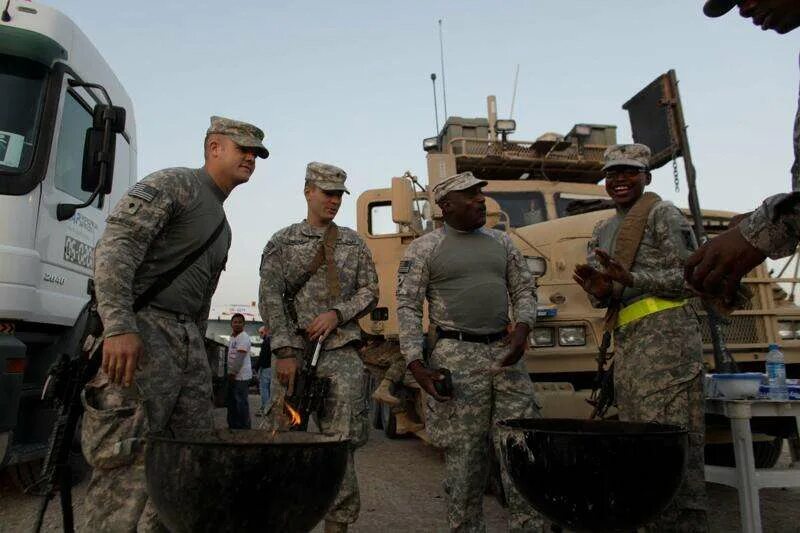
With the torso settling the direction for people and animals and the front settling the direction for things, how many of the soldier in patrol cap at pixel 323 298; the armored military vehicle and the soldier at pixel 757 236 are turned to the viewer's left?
1

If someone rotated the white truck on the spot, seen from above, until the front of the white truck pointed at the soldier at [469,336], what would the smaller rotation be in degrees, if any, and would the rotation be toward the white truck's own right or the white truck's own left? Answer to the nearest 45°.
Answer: approximately 90° to the white truck's own left

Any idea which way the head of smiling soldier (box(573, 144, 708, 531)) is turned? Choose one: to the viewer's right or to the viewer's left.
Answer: to the viewer's left

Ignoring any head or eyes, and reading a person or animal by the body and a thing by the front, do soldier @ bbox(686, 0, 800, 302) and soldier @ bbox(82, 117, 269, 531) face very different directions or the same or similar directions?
very different directions

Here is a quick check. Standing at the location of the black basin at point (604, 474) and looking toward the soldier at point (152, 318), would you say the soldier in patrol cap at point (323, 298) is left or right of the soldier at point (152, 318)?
right

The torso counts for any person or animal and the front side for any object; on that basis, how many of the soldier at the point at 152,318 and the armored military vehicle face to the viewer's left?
0

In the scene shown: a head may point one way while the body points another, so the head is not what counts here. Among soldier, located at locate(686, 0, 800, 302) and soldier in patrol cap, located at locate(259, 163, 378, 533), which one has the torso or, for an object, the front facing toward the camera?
the soldier in patrol cap

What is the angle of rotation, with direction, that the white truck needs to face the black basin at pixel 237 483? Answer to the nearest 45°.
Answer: approximately 45° to its left

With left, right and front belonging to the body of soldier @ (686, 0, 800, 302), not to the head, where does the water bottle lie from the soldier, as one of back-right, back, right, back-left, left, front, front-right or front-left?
right

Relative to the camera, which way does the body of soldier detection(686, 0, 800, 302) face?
to the viewer's left

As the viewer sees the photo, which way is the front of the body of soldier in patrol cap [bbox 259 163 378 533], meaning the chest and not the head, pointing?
toward the camera

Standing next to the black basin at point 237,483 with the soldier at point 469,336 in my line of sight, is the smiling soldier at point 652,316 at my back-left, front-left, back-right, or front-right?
front-right

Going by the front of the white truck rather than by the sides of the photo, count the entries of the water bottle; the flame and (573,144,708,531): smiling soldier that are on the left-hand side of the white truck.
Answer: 3

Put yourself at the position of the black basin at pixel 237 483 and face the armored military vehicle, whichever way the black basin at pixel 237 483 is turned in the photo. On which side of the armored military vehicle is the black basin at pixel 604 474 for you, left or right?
right

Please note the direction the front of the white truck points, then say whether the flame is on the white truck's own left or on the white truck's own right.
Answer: on the white truck's own left

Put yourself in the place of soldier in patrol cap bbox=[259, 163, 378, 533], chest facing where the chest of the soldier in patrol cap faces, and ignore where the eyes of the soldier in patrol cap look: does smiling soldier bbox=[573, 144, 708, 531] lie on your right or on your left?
on your left
